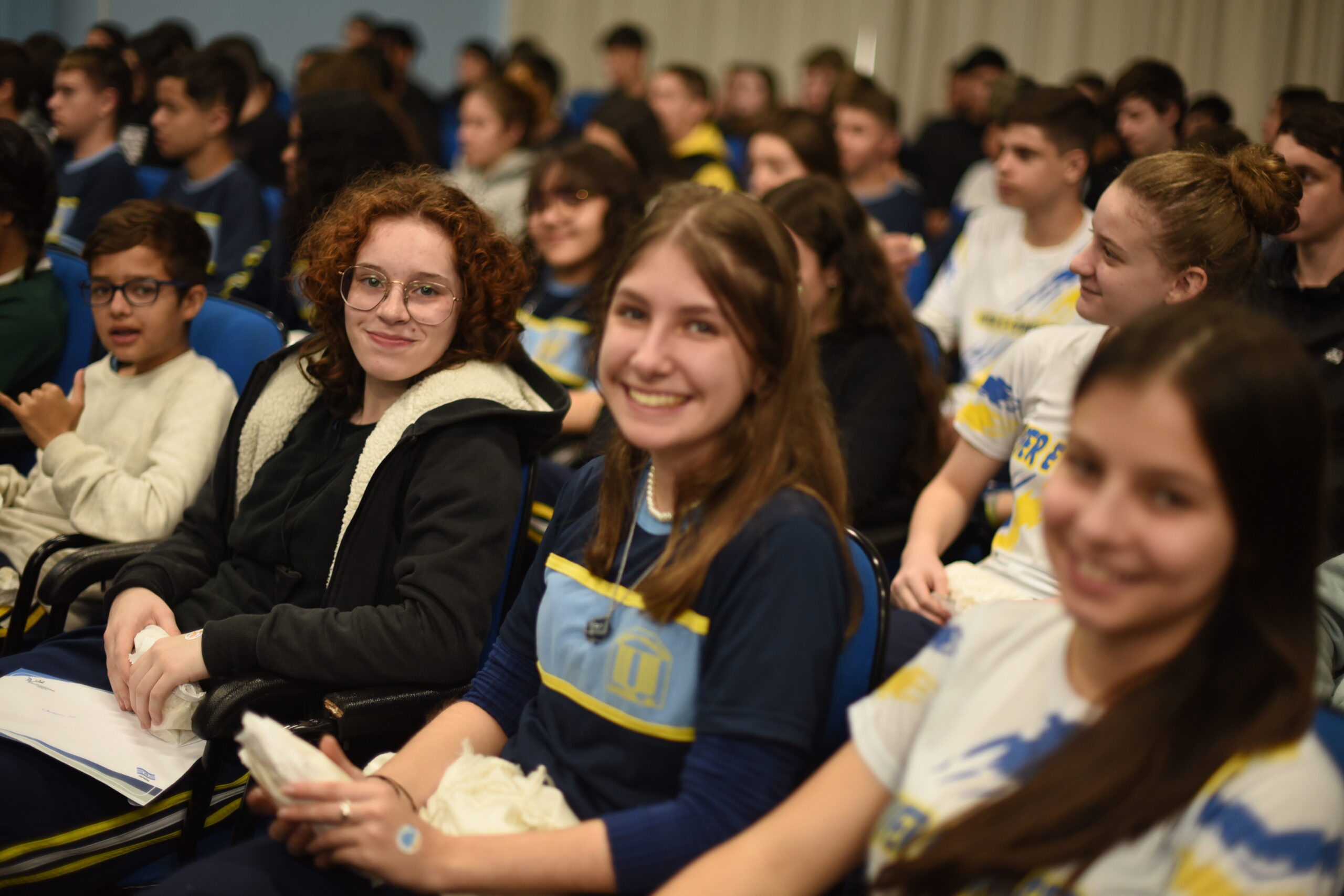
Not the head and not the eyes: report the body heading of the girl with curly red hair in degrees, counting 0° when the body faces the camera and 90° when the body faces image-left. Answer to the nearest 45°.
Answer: approximately 45°

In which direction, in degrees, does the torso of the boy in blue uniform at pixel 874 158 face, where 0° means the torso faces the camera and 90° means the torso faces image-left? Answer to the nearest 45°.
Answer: approximately 45°

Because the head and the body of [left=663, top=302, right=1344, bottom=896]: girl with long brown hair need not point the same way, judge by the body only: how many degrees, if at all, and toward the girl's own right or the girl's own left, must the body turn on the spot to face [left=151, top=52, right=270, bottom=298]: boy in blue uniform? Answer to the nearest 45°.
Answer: approximately 90° to the girl's own right

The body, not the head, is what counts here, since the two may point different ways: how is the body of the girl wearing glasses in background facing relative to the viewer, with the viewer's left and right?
facing the viewer and to the left of the viewer

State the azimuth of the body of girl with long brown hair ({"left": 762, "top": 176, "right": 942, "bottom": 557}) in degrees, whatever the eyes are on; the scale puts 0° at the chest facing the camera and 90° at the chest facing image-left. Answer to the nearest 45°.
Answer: approximately 90°

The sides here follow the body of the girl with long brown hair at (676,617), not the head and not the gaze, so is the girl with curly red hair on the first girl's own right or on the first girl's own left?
on the first girl's own right

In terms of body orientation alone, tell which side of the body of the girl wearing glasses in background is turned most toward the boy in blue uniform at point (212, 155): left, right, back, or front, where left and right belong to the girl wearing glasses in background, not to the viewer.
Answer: right

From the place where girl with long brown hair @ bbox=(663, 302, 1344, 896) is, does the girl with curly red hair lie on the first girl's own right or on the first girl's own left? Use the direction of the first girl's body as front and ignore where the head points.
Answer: on the first girl's own right

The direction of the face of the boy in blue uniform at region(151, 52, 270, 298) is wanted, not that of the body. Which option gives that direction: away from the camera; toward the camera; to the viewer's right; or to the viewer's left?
to the viewer's left

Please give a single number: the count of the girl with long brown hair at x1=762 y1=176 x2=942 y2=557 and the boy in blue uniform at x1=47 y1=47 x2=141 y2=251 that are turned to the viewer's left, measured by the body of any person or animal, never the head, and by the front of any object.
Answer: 2
